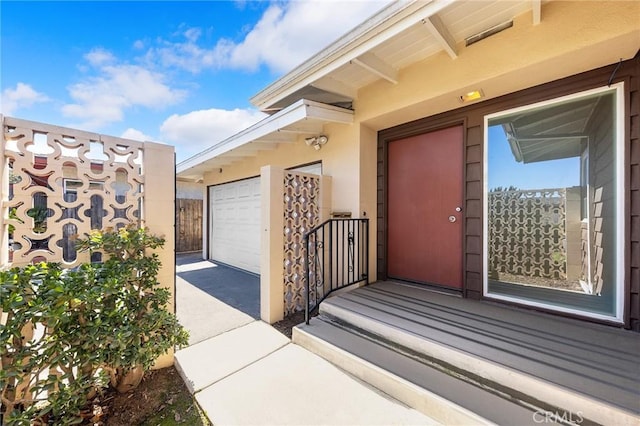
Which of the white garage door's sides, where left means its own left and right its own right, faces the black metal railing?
left

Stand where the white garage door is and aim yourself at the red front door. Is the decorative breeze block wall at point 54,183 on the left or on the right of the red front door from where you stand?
right

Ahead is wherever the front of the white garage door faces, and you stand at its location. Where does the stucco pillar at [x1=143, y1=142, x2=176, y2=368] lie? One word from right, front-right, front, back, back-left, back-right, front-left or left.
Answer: front-left

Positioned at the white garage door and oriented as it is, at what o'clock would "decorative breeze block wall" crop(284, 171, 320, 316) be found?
The decorative breeze block wall is roughly at 10 o'clock from the white garage door.

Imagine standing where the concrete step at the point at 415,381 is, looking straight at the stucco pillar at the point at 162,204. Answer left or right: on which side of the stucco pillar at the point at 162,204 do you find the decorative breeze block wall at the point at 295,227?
right

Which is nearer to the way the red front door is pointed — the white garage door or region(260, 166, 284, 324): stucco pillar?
the stucco pillar

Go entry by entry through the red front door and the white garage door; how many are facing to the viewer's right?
0

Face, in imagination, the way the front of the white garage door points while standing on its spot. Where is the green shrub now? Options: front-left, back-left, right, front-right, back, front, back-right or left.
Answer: front-left

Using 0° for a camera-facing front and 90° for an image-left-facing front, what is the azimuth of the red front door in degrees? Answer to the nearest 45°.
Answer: approximately 45°

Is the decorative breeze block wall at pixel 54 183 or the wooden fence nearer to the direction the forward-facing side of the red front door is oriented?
the decorative breeze block wall

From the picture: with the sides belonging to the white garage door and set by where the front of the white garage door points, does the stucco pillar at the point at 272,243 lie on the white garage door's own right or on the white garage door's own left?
on the white garage door's own left

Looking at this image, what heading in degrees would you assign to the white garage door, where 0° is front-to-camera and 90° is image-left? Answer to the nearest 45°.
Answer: approximately 45°
